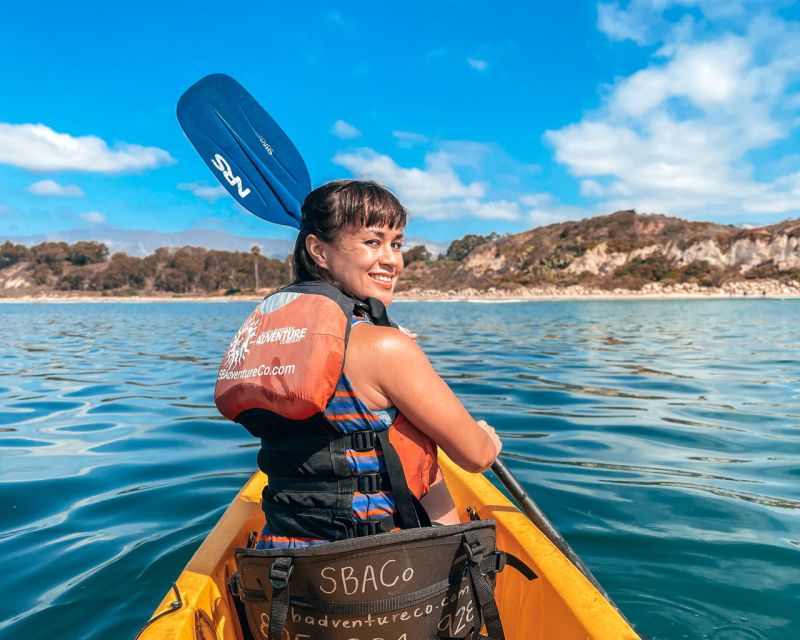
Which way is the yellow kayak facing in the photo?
away from the camera

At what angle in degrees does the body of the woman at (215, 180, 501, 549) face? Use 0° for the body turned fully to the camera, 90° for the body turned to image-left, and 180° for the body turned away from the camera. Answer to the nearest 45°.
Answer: approximately 225°

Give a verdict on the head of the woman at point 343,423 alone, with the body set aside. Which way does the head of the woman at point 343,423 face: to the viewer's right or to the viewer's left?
to the viewer's right

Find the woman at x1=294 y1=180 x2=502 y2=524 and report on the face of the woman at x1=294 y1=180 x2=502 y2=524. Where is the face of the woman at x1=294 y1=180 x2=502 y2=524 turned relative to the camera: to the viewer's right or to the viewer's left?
to the viewer's right
